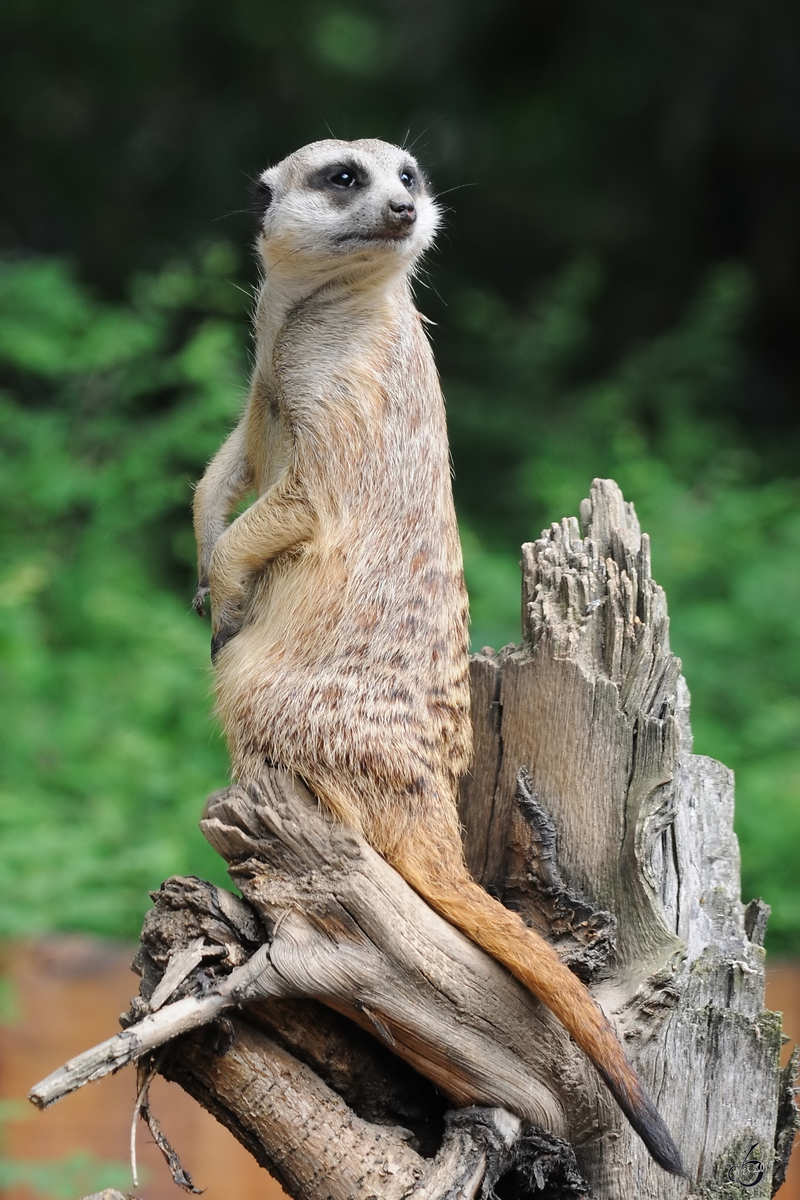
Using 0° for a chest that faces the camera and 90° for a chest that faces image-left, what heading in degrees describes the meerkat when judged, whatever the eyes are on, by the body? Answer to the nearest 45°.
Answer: approximately 90°
